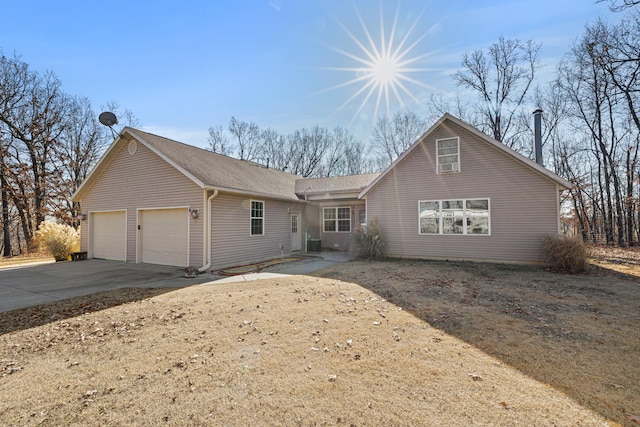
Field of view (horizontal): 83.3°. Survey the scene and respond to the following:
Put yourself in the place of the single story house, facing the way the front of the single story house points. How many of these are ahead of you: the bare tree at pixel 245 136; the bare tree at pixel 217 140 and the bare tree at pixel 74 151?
0

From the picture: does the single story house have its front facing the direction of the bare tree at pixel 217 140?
no

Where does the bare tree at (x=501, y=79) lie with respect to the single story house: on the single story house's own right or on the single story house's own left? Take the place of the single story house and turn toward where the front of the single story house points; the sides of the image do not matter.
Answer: on the single story house's own left

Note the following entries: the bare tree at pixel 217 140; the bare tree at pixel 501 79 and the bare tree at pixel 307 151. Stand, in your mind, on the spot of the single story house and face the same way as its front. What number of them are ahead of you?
0

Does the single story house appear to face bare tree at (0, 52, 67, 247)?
no

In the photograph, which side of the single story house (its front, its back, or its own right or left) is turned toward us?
front

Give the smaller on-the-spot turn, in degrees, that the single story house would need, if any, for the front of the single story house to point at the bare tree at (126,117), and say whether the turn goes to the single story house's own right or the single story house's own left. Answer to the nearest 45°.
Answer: approximately 135° to the single story house's own right

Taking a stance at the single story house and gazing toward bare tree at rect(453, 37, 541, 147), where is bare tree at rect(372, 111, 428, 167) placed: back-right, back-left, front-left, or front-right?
front-left

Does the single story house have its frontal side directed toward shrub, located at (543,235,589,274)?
no

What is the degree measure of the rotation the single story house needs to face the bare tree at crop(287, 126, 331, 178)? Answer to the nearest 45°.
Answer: approximately 180°

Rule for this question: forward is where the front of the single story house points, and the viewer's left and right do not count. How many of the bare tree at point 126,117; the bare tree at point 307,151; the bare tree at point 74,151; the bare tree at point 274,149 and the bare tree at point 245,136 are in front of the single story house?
0

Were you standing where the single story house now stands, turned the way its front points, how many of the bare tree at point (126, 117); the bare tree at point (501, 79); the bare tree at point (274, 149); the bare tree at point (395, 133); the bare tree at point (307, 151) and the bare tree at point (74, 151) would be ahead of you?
0

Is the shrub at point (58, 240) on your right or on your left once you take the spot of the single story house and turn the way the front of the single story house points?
on your right

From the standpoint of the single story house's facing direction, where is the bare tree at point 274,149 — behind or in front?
behind

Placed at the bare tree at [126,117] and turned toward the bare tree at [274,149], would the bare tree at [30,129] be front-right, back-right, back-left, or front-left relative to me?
back-right

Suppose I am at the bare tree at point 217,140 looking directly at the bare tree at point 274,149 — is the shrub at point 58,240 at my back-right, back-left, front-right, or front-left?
back-right
